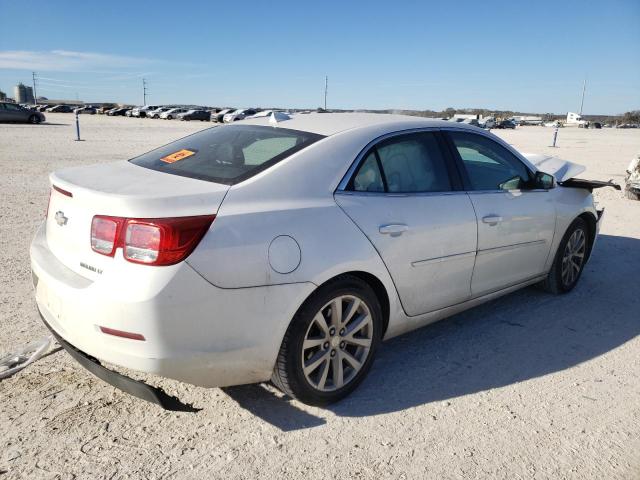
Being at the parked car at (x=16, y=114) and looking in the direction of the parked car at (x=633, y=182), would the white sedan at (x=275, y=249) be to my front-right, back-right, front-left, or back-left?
front-right

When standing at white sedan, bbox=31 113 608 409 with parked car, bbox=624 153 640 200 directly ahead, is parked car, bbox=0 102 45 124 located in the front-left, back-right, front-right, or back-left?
front-left

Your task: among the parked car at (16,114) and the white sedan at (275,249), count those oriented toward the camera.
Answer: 0

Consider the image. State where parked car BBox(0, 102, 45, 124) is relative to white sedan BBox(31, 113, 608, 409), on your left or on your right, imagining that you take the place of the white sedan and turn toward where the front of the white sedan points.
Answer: on your left

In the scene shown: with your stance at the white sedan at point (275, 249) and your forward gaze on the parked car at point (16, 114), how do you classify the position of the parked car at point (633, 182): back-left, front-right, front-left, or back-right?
front-right

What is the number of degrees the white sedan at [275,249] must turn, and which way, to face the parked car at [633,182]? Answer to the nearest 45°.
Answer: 0° — it already faces it

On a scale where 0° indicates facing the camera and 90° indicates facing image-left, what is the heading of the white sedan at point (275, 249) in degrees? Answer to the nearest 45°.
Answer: approximately 225°
